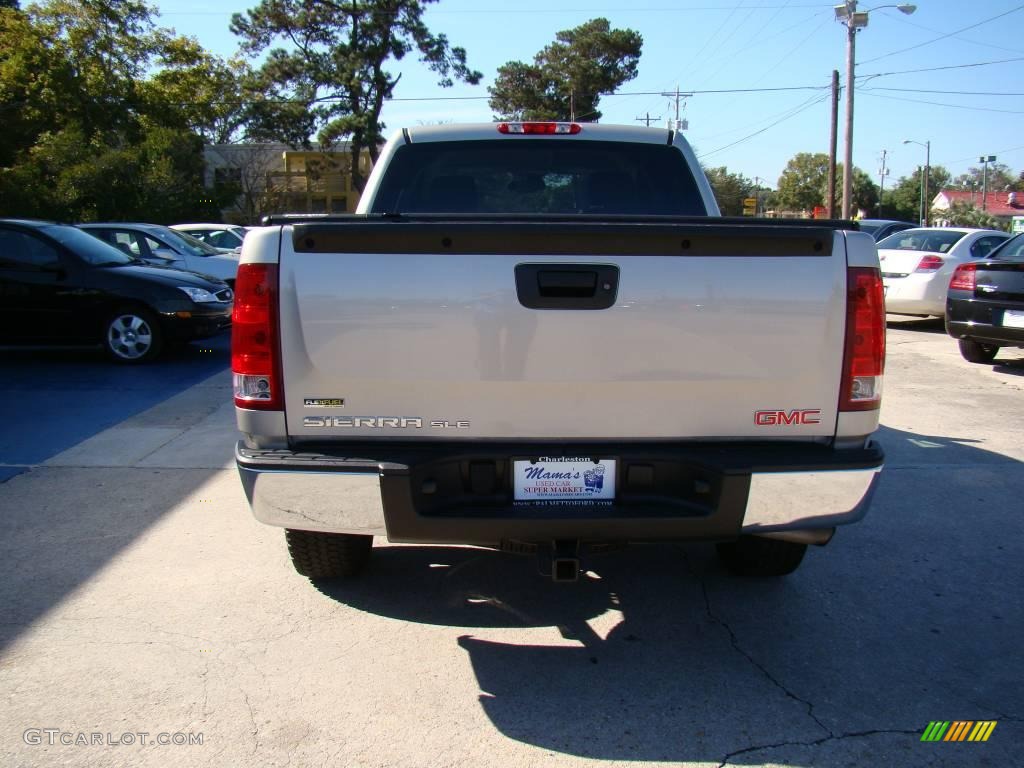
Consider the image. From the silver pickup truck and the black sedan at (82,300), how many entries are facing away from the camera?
1

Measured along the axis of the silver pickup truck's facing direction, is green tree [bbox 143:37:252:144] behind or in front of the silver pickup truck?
in front

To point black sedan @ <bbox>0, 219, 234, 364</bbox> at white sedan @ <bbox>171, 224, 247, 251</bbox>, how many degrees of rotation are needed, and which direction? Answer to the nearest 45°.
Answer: approximately 135° to its left

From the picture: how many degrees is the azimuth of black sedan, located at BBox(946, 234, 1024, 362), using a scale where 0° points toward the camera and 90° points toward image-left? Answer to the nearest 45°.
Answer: approximately 225°

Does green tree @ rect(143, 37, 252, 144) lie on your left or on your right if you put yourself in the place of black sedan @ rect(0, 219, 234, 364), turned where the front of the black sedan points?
on your left

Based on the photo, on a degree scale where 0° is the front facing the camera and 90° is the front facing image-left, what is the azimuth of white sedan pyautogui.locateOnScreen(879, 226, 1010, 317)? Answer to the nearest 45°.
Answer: approximately 225°

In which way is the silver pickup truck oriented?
away from the camera

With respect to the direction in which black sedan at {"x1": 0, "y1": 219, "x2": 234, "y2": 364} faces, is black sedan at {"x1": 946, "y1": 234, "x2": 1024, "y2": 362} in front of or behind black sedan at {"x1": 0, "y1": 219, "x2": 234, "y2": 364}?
in front

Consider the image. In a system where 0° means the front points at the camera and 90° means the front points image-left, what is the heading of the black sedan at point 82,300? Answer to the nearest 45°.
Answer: approximately 315°

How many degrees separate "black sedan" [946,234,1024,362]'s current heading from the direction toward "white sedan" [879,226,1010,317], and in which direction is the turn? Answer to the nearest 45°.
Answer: approximately 45° to its left

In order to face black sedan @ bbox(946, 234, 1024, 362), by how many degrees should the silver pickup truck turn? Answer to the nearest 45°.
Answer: approximately 45° to its right

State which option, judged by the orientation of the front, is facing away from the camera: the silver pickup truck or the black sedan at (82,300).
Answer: the silver pickup truck

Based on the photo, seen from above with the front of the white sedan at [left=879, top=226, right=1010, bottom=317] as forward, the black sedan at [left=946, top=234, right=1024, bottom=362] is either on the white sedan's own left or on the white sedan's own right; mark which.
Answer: on the white sedan's own right

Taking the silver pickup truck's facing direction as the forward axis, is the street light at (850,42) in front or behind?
in front
